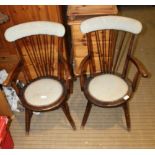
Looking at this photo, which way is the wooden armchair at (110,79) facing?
toward the camera

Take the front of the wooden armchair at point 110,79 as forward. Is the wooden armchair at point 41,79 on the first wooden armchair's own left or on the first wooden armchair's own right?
on the first wooden armchair's own right
